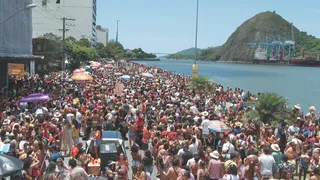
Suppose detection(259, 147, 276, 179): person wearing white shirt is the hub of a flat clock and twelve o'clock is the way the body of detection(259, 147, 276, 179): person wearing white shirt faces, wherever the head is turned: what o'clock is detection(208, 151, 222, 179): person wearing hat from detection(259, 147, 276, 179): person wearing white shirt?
detection(208, 151, 222, 179): person wearing hat is roughly at 8 o'clock from detection(259, 147, 276, 179): person wearing white shirt.

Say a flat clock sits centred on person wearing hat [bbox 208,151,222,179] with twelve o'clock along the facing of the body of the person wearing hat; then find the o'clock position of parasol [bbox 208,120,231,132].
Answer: The parasol is roughly at 12 o'clock from the person wearing hat.

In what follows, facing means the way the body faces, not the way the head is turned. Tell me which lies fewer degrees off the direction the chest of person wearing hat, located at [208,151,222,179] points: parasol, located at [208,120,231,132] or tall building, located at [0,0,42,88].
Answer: the parasol

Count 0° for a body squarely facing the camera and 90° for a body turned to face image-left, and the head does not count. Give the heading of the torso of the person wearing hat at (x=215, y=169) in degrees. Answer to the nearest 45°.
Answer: approximately 180°

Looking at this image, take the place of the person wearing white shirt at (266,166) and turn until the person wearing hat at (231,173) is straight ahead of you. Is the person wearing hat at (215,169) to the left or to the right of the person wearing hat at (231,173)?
right

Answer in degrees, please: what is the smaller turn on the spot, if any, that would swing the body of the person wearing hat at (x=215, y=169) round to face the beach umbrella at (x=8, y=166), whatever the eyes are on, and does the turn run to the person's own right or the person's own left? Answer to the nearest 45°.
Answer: approximately 90° to the person's own left

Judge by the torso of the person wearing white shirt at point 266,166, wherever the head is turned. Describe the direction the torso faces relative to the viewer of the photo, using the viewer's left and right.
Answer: facing away from the viewer

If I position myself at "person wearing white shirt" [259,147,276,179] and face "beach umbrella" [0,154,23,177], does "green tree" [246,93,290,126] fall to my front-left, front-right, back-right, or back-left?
back-right
